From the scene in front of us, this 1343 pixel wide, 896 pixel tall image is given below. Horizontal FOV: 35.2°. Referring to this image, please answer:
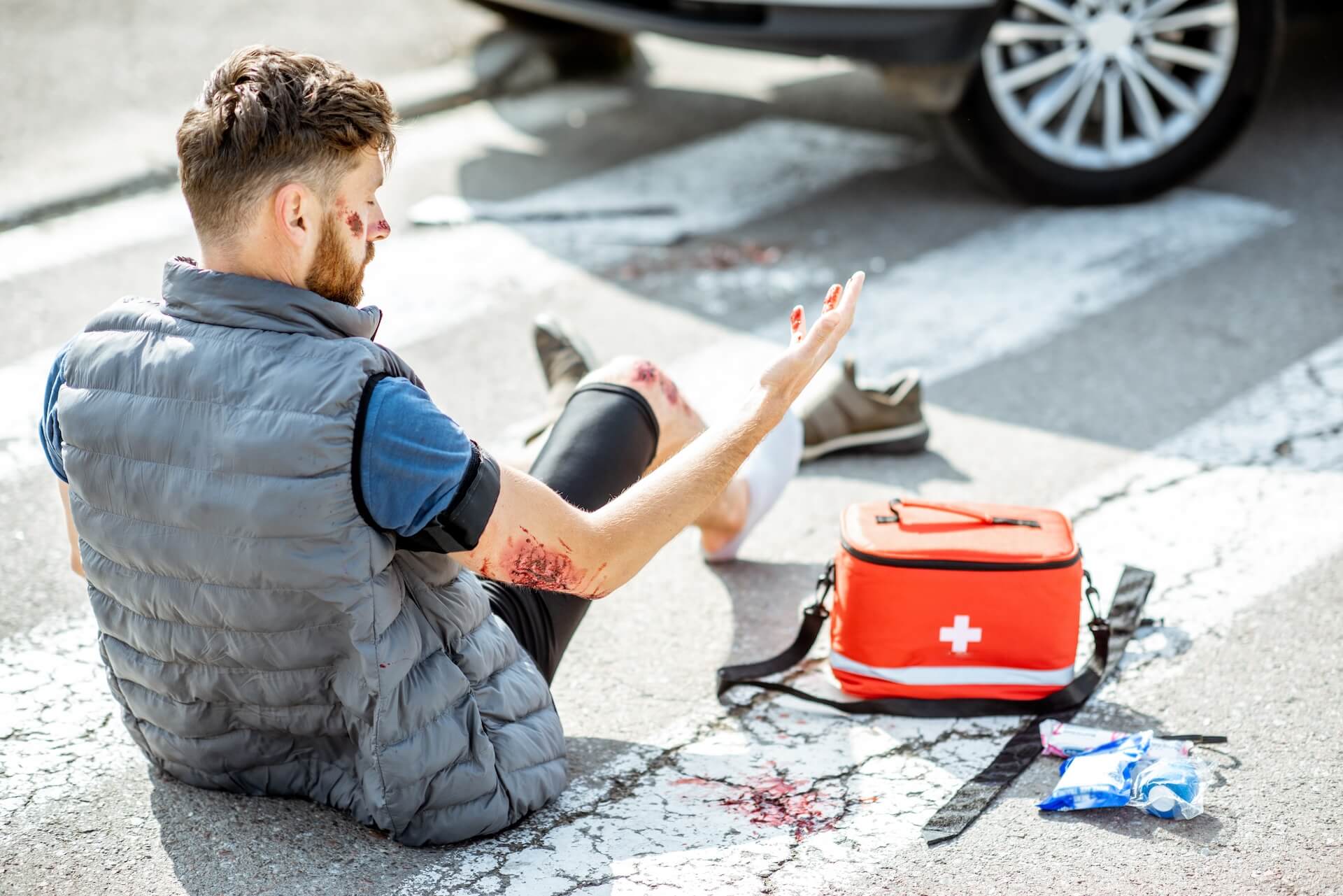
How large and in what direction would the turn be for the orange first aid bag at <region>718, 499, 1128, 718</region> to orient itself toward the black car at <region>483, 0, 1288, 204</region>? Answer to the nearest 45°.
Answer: approximately 180°

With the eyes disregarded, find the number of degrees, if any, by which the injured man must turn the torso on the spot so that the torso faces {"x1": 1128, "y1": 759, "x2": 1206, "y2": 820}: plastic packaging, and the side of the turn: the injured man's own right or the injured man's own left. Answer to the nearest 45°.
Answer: approximately 45° to the injured man's own right

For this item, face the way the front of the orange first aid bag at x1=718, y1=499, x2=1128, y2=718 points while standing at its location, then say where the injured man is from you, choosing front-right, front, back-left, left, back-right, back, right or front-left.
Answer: front-right

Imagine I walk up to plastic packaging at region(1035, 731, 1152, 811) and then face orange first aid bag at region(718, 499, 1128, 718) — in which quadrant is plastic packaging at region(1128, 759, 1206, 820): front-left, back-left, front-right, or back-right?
back-right

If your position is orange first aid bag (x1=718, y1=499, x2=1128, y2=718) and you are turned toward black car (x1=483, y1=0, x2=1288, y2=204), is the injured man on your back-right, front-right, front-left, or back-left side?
back-left

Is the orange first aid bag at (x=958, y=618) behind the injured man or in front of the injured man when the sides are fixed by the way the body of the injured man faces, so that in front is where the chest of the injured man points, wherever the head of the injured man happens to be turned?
in front

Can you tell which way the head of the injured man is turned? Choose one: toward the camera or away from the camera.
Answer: away from the camera

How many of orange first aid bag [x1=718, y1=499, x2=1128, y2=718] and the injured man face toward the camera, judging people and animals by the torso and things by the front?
1

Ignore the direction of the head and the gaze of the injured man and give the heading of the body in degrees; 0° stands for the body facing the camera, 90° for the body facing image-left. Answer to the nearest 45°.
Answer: approximately 225°
